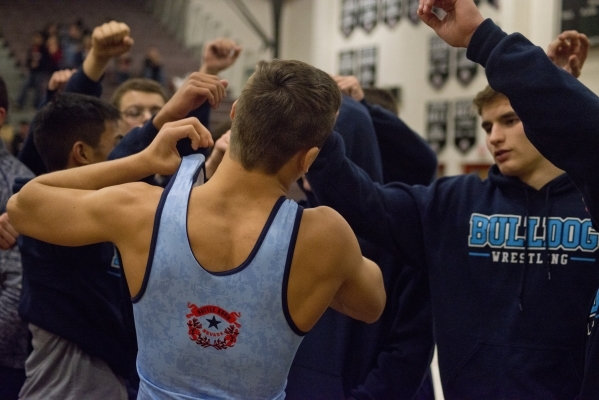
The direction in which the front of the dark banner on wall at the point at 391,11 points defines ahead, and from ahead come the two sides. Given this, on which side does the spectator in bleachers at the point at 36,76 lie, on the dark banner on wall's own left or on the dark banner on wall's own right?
on the dark banner on wall's own right

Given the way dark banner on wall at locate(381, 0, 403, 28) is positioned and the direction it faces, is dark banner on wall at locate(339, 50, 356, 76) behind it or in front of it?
behind

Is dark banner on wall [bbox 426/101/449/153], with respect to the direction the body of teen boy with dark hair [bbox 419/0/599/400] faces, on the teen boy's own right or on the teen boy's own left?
on the teen boy's own right

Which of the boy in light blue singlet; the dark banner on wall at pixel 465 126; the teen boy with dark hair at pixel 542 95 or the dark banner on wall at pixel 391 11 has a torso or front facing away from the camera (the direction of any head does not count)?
the boy in light blue singlet

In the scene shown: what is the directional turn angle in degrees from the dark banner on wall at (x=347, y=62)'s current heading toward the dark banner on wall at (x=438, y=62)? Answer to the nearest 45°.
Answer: approximately 45° to its left

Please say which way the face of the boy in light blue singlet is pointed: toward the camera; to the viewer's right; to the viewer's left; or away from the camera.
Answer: away from the camera

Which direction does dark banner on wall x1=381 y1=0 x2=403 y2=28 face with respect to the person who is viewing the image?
facing the viewer

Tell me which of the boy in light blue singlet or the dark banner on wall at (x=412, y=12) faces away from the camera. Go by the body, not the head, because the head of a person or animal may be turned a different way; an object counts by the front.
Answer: the boy in light blue singlet

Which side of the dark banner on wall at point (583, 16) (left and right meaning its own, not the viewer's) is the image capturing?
front

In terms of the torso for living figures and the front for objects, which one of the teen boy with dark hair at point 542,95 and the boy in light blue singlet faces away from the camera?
the boy in light blue singlet

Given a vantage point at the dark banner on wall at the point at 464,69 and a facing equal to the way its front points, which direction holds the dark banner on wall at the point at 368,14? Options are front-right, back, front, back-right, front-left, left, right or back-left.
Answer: back-right

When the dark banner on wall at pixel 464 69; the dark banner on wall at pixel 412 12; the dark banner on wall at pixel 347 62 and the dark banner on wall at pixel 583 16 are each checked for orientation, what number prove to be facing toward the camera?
4

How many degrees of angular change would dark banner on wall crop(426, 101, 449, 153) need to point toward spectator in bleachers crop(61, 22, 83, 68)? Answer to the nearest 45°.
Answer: approximately 90° to its right

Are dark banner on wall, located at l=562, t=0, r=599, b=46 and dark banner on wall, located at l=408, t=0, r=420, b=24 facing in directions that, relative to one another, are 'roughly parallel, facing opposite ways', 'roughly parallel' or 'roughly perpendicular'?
roughly parallel
